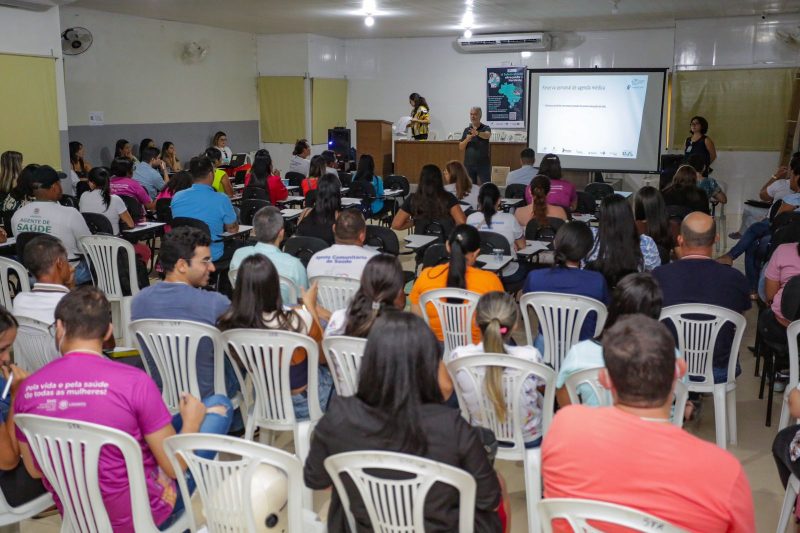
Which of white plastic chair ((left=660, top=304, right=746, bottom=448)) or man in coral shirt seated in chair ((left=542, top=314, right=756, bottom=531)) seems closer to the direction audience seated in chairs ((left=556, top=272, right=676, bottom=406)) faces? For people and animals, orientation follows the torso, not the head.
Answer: the white plastic chair

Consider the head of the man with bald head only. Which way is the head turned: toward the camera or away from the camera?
away from the camera

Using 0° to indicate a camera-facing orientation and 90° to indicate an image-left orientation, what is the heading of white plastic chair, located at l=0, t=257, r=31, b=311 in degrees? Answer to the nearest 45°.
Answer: approximately 225°

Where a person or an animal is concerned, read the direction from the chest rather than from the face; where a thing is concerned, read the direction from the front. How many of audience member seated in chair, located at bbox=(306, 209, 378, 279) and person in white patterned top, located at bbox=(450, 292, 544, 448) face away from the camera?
2

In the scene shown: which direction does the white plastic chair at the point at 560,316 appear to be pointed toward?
away from the camera

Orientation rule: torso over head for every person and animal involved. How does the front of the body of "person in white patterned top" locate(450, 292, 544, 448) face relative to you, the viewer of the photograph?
facing away from the viewer

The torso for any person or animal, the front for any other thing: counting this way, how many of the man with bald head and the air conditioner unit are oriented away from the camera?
1

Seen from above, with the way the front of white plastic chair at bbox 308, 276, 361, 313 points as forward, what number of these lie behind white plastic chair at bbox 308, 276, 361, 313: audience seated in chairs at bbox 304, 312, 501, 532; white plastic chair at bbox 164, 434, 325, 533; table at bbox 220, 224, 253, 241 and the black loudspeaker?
2

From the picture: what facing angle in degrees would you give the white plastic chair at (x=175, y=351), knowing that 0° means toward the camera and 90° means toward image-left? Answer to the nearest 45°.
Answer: approximately 225°

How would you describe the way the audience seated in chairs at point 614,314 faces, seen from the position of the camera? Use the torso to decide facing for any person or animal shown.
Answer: facing away from the viewer

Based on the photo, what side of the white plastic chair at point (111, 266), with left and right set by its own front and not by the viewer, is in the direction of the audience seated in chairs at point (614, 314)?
right

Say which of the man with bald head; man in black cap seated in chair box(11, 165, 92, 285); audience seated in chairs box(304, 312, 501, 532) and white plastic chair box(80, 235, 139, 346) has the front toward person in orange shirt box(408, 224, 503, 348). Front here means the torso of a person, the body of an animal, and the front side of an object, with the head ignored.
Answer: audience seated in chairs box(304, 312, 501, 532)

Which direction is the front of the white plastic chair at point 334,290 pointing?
away from the camera

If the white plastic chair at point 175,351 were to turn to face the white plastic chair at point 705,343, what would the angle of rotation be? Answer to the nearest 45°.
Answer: approximately 45° to its right

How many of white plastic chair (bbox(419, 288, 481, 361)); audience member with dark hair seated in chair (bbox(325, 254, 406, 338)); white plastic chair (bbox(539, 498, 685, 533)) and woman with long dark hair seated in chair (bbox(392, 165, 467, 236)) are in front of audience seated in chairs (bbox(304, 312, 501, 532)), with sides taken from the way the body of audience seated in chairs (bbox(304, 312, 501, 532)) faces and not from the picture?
3

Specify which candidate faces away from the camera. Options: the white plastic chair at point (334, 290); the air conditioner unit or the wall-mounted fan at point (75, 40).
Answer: the white plastic chair

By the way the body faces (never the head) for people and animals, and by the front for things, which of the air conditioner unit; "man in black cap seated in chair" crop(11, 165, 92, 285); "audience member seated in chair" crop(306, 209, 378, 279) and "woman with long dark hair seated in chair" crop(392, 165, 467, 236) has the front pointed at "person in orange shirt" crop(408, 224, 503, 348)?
the air conditioner unit
